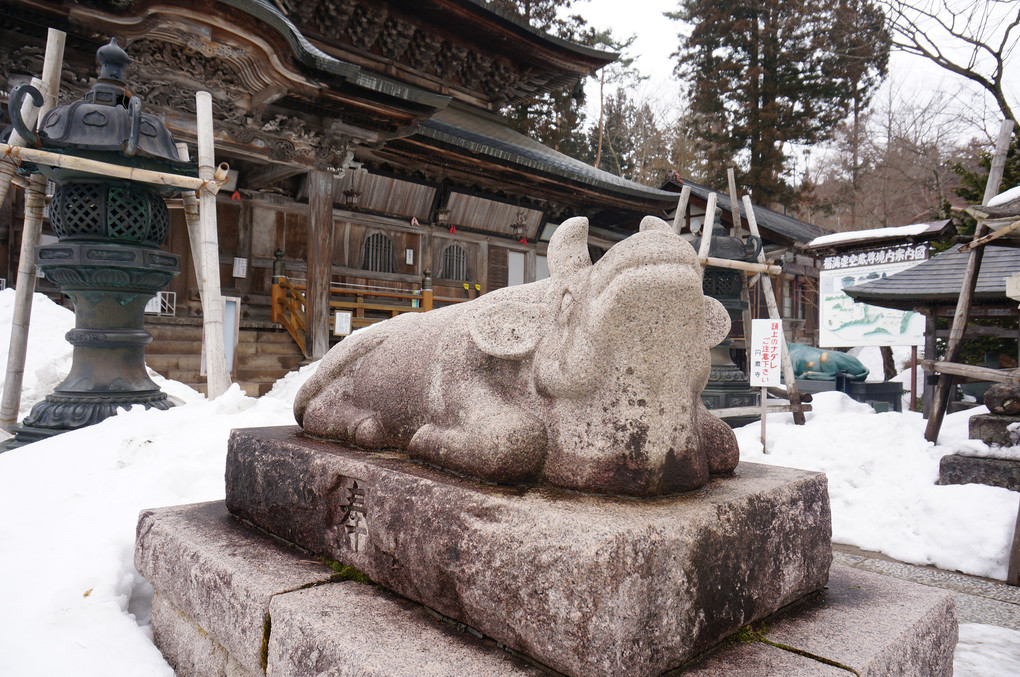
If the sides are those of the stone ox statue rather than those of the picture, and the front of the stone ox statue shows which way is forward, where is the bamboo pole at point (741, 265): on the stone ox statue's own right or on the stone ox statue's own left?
on the stone ox statue's own left

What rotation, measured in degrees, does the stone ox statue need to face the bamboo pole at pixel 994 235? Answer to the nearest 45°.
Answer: approximately 90° to its left

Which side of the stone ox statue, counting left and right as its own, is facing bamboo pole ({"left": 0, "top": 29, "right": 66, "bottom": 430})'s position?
back

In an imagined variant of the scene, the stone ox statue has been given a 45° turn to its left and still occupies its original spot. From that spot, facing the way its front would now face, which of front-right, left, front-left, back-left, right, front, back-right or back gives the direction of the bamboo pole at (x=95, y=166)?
back-left

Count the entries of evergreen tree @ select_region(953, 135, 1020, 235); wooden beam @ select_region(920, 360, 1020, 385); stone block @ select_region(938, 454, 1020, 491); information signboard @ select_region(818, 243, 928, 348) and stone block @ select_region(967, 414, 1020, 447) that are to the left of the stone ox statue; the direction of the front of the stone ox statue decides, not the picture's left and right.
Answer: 5

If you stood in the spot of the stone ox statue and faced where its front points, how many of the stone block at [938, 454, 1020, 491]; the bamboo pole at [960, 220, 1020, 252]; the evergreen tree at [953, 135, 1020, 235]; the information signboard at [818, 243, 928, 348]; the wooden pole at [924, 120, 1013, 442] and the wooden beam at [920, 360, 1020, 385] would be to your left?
6

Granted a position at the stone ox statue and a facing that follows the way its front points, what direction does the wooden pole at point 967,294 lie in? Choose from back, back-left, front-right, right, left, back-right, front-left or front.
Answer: left

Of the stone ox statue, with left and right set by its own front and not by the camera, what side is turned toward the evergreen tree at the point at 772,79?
left

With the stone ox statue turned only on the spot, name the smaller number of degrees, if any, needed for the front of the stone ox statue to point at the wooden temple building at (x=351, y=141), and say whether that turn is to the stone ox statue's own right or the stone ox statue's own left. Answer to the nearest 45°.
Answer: approximately 135° to the stone ox statue's own left

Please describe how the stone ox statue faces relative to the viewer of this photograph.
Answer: facing the viewer and to the right of the viewer

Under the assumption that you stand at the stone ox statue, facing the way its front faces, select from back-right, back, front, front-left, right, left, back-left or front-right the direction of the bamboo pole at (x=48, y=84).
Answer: back

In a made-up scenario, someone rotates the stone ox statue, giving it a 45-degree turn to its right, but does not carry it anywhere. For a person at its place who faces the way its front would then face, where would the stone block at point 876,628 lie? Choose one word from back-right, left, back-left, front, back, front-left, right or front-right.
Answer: left

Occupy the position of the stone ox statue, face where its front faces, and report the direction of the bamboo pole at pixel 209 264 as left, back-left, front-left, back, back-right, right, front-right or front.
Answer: back

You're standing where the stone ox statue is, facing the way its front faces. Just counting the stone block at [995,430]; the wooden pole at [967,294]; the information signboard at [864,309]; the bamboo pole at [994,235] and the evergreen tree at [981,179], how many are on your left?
5

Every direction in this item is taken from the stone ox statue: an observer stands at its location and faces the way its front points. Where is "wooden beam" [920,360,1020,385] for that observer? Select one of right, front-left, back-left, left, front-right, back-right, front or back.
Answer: left

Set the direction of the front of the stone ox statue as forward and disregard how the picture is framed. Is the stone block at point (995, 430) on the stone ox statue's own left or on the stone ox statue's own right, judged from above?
on the stone ox statue's own left

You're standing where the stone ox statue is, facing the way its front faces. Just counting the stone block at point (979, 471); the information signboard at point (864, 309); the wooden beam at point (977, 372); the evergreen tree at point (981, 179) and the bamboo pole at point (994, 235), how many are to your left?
5
